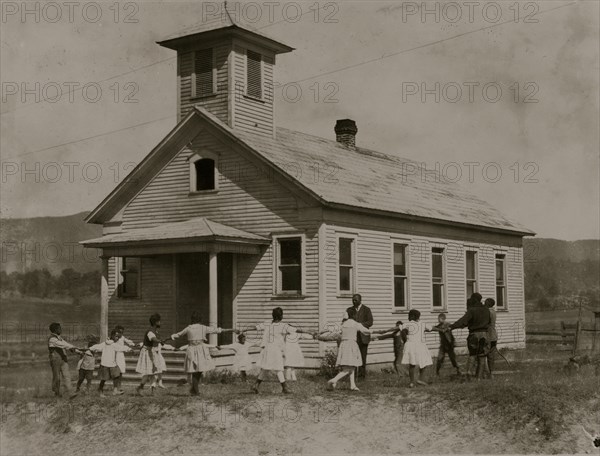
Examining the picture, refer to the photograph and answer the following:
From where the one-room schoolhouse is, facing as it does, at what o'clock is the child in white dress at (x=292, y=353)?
The child in white dress is roughly at 10 o'clock from the one-room schoolhouse.

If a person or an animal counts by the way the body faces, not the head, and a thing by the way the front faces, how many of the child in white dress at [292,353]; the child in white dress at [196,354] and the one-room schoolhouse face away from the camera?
1

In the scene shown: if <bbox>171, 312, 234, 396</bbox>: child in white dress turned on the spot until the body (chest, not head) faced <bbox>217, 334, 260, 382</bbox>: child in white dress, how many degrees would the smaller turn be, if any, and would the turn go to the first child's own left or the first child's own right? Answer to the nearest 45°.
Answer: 0° — they already face them

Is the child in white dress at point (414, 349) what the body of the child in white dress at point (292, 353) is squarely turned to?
no

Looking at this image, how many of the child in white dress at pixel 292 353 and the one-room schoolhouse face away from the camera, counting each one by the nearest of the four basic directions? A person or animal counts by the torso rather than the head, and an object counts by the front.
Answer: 0

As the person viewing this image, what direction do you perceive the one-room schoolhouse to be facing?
facing the viewer and to the left of the viewer

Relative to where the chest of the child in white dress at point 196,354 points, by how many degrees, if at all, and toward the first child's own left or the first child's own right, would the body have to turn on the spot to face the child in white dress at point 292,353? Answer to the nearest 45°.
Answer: approximately 45° to the first child's own right

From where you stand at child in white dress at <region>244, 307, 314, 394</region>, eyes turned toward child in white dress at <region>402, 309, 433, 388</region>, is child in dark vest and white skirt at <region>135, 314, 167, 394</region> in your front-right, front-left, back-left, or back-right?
back-left

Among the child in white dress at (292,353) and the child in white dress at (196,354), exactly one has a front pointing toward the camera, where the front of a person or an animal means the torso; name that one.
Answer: the child in white dress at (292,353)

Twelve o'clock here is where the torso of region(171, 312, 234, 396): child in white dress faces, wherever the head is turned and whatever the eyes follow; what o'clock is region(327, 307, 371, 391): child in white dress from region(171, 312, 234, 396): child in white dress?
region(327, 307, 371, 391): child in white dress is roughly at 3 o'clock from region(171, 312, 234, 396): child in white dress.

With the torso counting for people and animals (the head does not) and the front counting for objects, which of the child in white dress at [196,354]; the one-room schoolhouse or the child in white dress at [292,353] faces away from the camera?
the child in white dress at [196,354]

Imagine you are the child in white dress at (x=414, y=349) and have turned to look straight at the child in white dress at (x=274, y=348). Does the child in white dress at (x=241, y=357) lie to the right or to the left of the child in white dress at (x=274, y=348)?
right

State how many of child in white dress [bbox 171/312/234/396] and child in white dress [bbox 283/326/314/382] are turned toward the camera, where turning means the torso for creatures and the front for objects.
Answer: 1

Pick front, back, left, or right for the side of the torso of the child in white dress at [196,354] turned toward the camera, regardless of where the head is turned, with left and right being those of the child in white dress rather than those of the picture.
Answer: back

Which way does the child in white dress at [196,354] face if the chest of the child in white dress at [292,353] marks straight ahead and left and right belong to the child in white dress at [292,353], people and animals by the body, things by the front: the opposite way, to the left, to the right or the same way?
the opposite way

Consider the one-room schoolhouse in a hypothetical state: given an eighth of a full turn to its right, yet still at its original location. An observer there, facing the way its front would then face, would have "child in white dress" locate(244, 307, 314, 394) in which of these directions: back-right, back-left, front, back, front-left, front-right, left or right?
left
